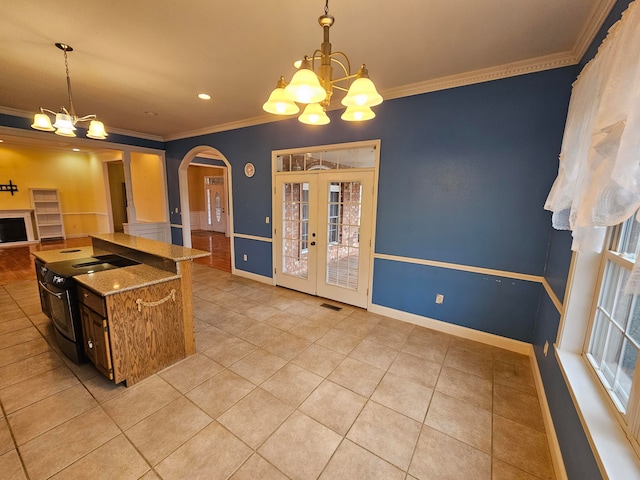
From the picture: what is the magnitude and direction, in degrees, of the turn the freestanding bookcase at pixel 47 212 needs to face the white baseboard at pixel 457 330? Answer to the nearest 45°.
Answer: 0° — it already faces it

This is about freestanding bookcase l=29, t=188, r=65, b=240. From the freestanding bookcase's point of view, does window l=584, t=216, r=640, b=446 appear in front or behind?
in front

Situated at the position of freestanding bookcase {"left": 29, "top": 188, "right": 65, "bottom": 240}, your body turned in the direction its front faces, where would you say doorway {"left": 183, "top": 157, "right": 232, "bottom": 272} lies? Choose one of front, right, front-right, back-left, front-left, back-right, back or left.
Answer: left

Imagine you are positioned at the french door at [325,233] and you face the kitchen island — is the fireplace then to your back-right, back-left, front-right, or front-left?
front-right

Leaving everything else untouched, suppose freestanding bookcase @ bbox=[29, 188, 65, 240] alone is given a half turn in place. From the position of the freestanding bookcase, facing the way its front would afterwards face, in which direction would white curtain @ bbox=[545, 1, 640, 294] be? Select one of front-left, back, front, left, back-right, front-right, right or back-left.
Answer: back

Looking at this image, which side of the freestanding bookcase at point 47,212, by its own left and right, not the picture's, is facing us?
front

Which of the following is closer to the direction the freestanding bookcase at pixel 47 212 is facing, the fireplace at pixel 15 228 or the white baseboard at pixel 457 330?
the white baseboard

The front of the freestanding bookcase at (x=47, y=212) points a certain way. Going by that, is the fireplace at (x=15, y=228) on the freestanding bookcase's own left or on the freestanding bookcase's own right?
on the freestanding bookcase's own right

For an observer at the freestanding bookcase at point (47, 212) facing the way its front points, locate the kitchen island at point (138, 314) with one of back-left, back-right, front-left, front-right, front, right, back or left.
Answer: front

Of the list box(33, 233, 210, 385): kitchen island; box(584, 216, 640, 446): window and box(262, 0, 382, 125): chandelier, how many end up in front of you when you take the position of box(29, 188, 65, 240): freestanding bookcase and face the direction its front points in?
3

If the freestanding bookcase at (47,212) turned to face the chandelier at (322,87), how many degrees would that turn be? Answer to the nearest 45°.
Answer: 0° — it already faces it

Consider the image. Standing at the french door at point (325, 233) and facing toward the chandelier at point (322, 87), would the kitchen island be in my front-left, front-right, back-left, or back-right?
front-right

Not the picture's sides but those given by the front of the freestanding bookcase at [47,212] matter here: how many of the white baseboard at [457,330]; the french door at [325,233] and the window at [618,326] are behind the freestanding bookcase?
0
